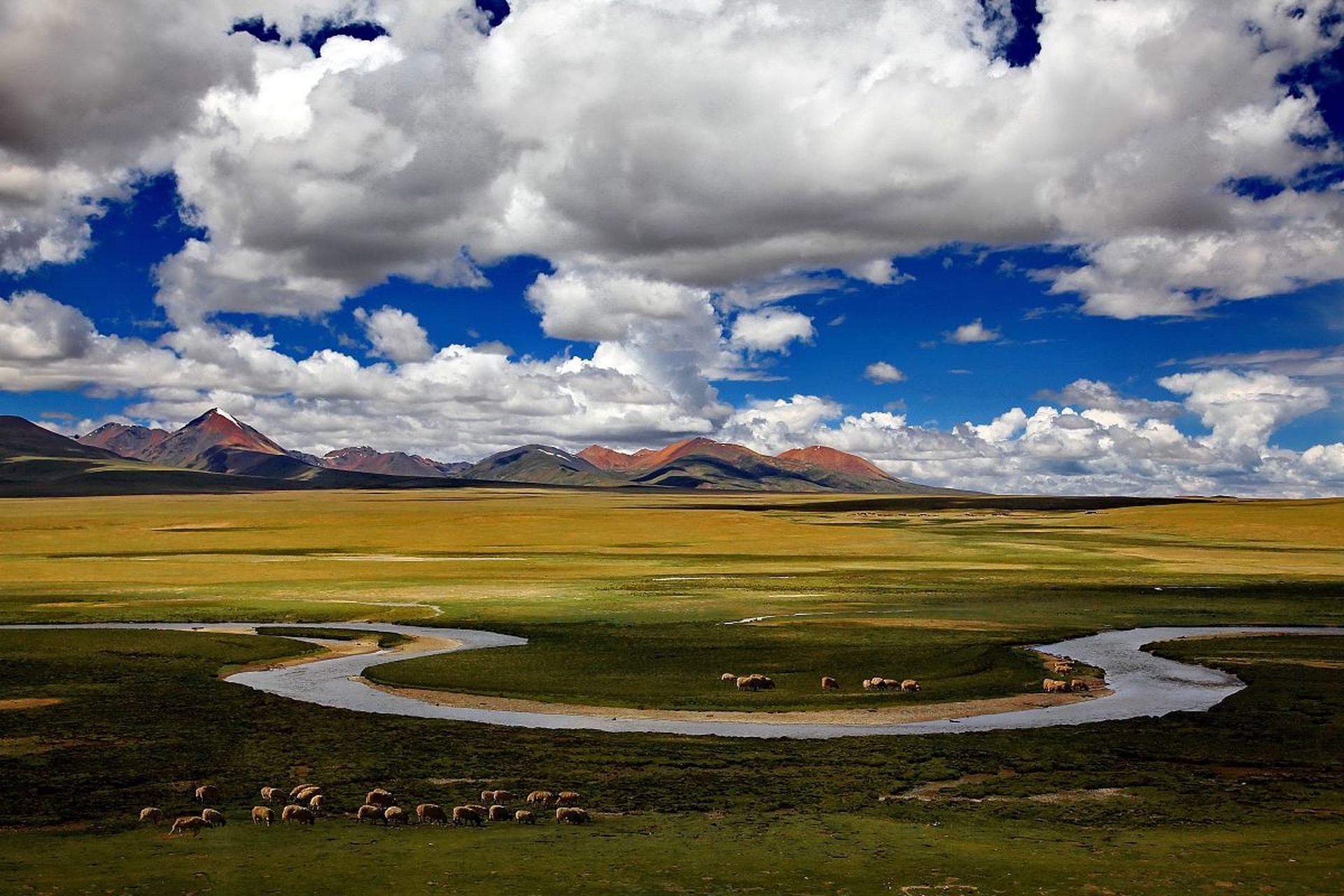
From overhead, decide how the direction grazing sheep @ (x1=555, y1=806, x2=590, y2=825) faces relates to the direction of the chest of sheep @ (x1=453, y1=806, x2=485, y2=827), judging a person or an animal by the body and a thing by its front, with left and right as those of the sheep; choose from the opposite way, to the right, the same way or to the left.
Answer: the same way

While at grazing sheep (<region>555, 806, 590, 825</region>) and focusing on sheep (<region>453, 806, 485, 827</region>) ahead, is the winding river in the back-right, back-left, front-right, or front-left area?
back-right

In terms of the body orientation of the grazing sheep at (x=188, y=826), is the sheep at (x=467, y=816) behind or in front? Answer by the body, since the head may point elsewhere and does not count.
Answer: behind

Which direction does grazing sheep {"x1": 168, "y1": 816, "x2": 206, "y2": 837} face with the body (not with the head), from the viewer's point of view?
to the viewer's left

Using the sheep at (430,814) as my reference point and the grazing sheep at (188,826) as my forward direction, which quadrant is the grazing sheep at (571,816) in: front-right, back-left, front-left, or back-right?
back-left
